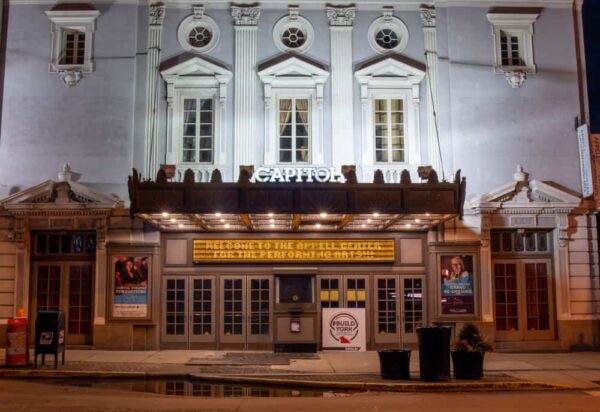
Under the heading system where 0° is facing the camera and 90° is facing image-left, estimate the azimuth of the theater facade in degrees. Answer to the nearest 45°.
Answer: approximately 0°

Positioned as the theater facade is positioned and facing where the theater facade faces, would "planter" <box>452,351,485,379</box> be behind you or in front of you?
in front

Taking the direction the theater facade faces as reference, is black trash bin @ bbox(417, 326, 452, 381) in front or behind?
in front

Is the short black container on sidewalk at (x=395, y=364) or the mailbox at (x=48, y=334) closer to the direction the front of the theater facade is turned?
the short black container on sidewalk
